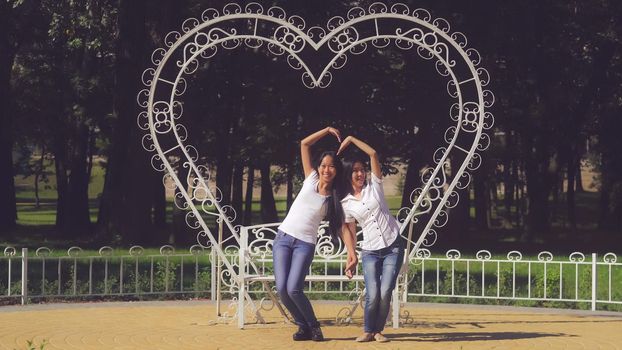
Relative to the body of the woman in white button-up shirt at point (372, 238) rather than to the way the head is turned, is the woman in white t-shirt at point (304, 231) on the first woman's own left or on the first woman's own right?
on the first woman's own right

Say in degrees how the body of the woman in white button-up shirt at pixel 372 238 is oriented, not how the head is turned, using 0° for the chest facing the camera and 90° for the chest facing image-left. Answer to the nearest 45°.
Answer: approximately 0°

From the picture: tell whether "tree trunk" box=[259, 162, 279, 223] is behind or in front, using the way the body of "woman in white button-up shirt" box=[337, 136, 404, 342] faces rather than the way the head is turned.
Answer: behind

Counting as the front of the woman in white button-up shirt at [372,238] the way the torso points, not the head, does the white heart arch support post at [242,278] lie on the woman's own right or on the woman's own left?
on the woman's own right

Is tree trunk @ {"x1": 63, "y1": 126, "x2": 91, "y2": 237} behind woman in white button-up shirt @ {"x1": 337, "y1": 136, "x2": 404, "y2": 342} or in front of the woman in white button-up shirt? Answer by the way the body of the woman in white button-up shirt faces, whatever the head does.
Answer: behind

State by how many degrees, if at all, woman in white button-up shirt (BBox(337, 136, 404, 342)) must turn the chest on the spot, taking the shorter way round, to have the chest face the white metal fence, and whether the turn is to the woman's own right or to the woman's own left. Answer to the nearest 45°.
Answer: approximately 180°
